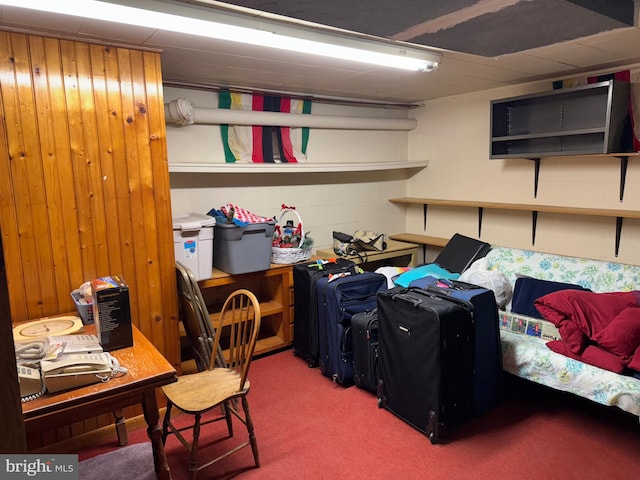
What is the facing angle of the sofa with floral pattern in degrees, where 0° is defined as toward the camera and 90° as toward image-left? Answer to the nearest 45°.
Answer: approximately 45°

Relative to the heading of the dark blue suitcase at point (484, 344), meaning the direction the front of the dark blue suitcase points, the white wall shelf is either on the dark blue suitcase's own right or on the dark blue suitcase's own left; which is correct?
on the dark blue suitcase's own right

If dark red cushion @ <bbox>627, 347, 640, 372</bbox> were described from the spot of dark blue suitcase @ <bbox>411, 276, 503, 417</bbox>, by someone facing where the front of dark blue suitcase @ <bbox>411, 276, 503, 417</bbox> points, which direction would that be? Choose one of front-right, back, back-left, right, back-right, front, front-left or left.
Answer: back-left

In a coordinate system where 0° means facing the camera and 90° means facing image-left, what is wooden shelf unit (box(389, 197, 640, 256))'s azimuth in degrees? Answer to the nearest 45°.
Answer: approximately 45°
